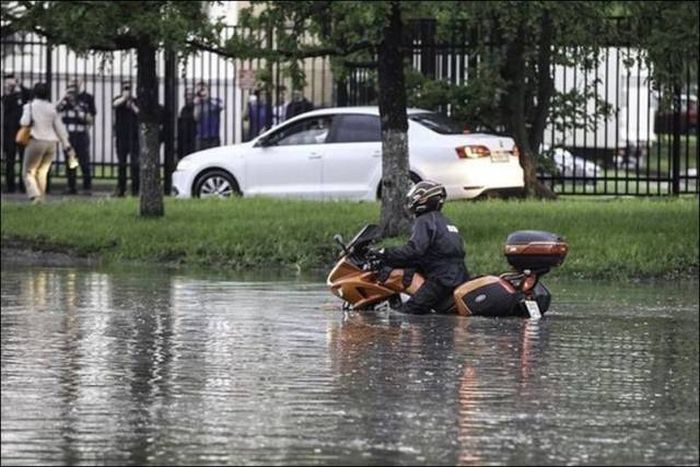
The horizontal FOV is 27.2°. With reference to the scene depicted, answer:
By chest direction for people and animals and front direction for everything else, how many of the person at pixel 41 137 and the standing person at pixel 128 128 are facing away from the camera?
1

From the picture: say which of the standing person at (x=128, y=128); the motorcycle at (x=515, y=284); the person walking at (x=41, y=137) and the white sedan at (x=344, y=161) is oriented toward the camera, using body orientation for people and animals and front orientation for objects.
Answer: the standing person at (x=128, y=128)

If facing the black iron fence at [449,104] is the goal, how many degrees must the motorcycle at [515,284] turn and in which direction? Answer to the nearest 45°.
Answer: approximately 45° to its right

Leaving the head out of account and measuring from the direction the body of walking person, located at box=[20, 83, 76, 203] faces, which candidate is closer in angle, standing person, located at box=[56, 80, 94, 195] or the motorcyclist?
the standing person

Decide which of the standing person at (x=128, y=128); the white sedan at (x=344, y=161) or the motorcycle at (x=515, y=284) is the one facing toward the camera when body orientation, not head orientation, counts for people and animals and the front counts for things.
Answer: the standing person

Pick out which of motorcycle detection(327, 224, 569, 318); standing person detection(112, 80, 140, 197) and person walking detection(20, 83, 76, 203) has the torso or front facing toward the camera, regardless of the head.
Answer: standing person detection(112, 80, 140, 197)

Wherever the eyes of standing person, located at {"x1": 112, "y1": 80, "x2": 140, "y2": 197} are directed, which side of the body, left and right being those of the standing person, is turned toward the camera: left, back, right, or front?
front

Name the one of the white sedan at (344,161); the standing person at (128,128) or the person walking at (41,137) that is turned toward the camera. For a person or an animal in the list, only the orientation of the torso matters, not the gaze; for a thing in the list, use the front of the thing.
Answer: the standing person at (128,128)

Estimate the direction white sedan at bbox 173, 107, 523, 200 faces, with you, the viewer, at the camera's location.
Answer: facing away from the viewer and to the left of the viewer

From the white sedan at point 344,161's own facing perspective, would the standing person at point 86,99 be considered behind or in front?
in front

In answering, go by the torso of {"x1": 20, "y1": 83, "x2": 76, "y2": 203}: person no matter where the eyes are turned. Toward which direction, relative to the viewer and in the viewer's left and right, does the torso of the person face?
facing away from the viewer

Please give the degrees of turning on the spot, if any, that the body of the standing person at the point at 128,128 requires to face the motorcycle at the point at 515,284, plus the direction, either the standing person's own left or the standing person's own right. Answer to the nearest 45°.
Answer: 0° — they already face it

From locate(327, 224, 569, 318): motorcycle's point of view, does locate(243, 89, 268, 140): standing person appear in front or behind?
in front

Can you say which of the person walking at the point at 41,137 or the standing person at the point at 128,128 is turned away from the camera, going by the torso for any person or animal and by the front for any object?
the person walking at the point at 41,137

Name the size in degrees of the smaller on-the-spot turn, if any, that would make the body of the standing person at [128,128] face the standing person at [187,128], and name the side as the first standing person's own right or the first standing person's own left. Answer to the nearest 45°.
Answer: approximately 90° to the first standing person's own left
